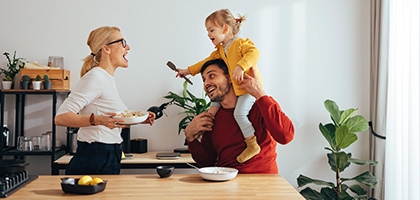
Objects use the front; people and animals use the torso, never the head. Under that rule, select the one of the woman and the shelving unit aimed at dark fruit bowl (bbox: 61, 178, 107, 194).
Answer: the shelving unit

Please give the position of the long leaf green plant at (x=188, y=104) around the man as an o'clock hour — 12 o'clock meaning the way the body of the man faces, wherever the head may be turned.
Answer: The long leaf green plant is roughly at 4 o'clock from the man.

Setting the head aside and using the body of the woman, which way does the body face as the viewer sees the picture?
to the viewer's right

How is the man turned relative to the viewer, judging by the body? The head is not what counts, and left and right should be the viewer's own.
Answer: facing the viewer and to the left of the viewer

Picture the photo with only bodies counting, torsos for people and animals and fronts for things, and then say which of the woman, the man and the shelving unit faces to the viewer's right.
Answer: the woman

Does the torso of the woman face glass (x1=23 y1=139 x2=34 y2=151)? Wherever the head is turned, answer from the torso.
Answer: no

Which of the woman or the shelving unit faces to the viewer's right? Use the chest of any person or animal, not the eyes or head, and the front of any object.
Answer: the woman

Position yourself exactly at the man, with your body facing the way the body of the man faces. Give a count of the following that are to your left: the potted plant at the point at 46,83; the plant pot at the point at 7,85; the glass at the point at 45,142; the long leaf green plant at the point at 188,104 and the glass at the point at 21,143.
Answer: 0

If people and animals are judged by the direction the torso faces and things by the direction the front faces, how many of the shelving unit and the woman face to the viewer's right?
1

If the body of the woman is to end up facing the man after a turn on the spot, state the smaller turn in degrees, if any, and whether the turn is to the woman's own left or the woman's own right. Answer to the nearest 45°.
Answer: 0° — they already face them

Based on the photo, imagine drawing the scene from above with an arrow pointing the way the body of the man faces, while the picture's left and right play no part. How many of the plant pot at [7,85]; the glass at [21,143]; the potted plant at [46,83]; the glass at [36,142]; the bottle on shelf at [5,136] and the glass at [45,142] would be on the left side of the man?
0

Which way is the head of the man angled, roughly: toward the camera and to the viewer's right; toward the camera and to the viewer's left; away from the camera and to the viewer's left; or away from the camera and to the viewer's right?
toward the camera and to the viewer's left

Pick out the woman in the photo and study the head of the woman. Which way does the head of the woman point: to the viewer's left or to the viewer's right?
to the viewer's right

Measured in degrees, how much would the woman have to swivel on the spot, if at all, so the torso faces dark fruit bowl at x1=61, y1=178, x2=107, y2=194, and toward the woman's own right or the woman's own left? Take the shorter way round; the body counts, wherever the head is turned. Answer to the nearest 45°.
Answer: approximately 90° to the woman's own right

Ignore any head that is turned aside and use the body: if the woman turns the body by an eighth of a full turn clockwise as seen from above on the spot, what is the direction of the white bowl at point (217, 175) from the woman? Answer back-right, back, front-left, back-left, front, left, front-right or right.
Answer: front

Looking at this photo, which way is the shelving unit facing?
toward the camera
